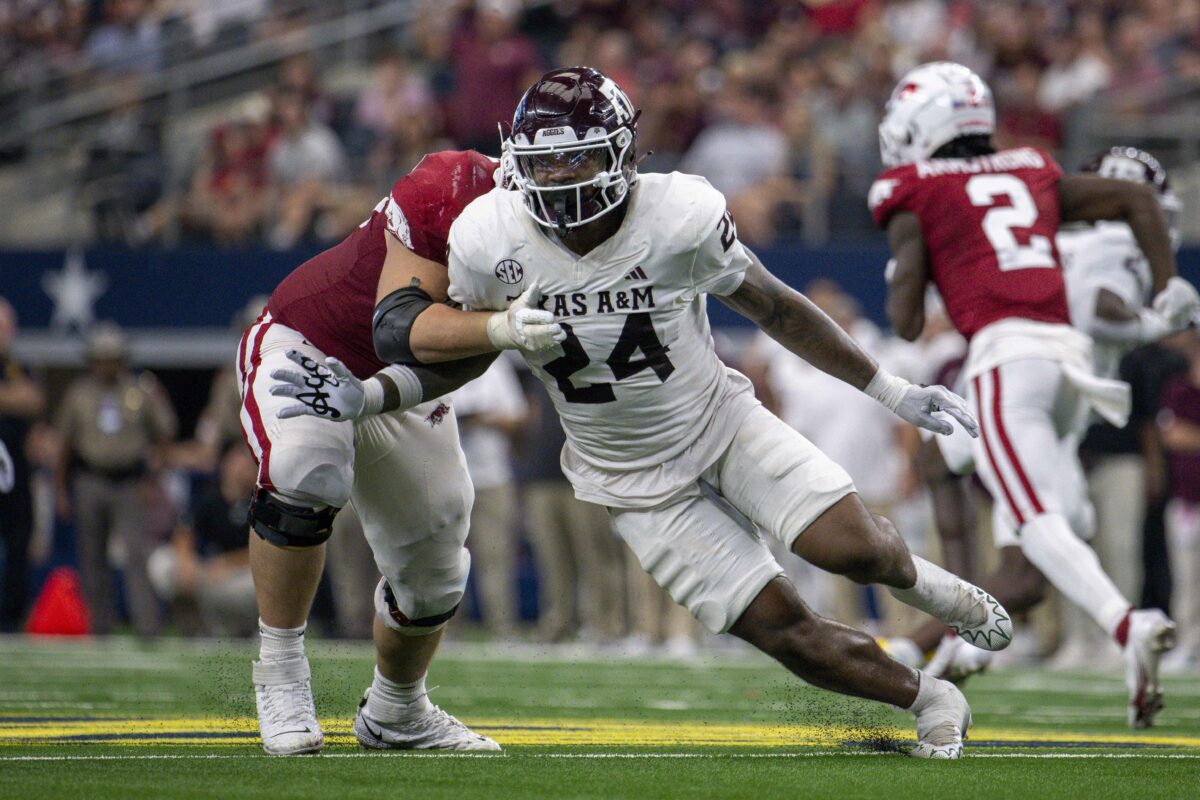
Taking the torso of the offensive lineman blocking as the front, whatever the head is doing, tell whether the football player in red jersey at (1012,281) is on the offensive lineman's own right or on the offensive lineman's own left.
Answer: on the offensive lineman's own left

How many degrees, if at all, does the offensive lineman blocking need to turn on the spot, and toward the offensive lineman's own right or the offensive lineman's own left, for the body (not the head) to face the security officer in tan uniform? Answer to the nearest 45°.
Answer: approximately 135° to the offensive lineman's own left

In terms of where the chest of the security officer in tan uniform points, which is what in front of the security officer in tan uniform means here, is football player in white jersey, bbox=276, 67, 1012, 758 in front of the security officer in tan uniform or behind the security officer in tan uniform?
in front

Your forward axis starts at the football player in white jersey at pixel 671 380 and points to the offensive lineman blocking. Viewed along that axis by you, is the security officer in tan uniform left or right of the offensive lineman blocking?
right

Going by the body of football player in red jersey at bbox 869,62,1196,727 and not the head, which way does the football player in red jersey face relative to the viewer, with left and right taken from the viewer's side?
facing away from the viewer and to the left of the viewer

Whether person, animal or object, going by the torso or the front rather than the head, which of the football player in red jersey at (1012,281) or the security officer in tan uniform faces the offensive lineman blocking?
the security officer in tan uniform

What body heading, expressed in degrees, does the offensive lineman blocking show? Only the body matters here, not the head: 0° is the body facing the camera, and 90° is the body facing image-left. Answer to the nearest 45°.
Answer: approximately 315°

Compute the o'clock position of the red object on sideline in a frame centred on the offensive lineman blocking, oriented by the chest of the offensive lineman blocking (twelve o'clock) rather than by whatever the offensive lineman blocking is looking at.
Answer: The red object on sideline is roughly at 7 o'clock from the offensive lineman blocking.

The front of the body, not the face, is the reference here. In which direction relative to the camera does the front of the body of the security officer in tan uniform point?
toward the camera

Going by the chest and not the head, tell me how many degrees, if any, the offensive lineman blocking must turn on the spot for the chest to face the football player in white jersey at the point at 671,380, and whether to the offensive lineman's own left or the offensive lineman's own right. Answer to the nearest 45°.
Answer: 0° — they already face them

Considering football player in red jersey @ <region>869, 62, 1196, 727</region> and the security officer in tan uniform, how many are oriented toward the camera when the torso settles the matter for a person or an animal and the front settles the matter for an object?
1

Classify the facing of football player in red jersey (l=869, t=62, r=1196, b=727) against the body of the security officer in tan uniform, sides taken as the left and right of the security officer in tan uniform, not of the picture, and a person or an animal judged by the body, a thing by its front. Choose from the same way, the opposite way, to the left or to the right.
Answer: the opposite way
